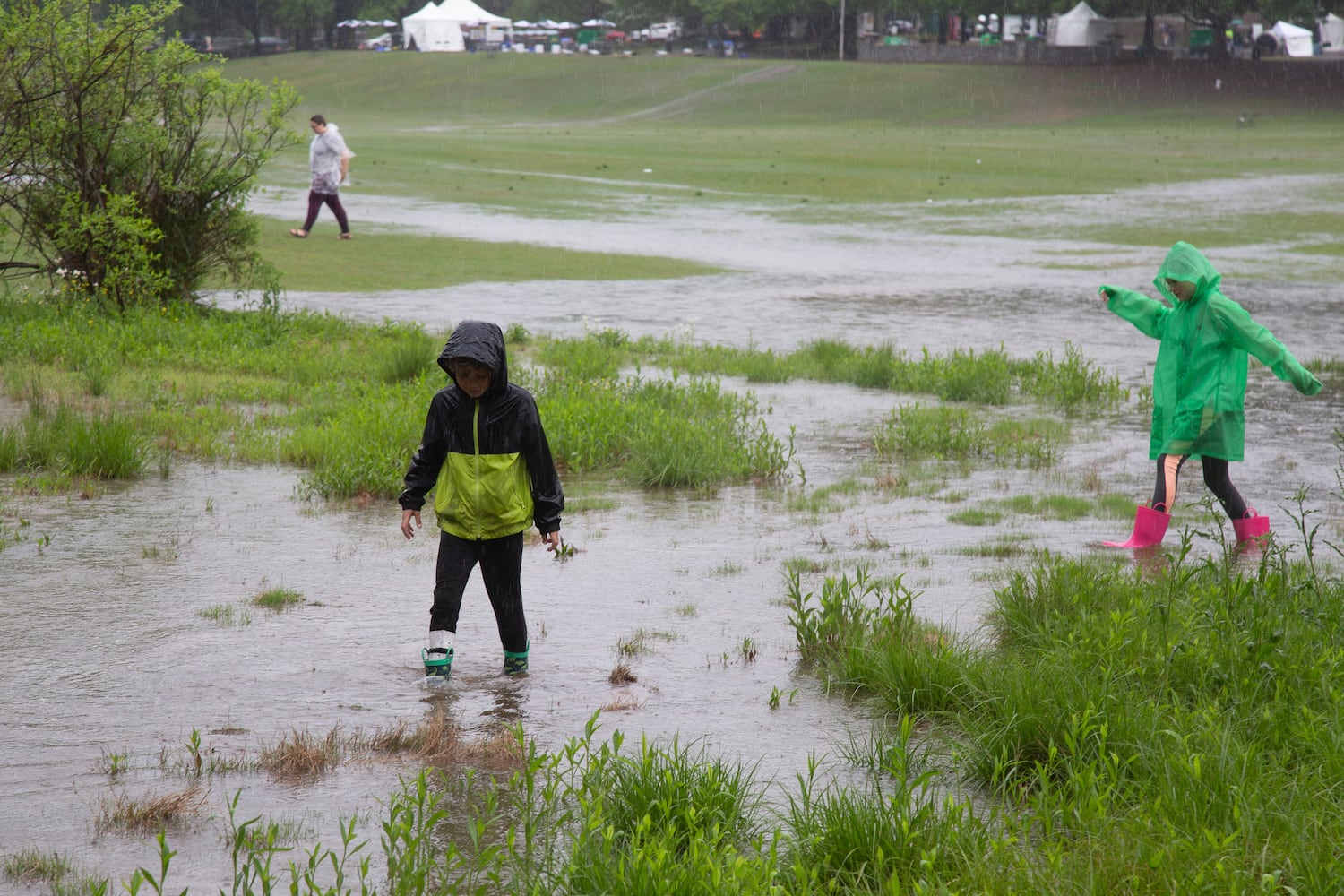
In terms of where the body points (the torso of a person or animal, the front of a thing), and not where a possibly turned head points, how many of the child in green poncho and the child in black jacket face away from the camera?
0

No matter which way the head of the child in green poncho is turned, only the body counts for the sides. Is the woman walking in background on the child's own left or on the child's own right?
on the child's own right

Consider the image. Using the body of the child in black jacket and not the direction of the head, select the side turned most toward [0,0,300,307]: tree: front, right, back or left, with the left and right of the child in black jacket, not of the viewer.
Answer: back

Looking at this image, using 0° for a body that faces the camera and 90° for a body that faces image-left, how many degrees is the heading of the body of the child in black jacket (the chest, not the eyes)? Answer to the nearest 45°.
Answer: approximately 0°

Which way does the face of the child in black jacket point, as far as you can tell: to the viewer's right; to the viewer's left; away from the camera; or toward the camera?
toward the camera

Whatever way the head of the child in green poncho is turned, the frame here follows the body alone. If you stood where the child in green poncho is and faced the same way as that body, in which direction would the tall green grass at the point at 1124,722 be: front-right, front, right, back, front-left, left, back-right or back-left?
front-left

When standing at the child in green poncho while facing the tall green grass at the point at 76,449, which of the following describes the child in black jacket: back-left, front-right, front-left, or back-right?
front-left

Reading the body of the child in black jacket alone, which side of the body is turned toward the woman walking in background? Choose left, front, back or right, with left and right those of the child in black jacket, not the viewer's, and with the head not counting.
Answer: back

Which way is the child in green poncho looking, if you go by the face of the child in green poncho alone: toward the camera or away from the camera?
toward the camera

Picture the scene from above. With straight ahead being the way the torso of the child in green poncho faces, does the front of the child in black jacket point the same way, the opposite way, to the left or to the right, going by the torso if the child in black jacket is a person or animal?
to the left

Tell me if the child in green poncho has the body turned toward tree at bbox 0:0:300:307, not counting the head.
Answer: no

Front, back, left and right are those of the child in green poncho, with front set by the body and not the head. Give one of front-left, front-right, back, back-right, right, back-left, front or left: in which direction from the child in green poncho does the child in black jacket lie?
front

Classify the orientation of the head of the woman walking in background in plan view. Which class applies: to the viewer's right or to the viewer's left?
to the viewer's left

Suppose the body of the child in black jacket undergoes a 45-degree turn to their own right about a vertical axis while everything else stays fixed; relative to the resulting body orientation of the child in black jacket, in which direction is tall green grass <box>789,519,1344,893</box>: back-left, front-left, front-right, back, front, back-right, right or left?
left

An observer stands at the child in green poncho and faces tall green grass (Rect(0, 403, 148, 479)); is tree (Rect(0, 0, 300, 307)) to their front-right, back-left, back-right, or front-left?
front-right
